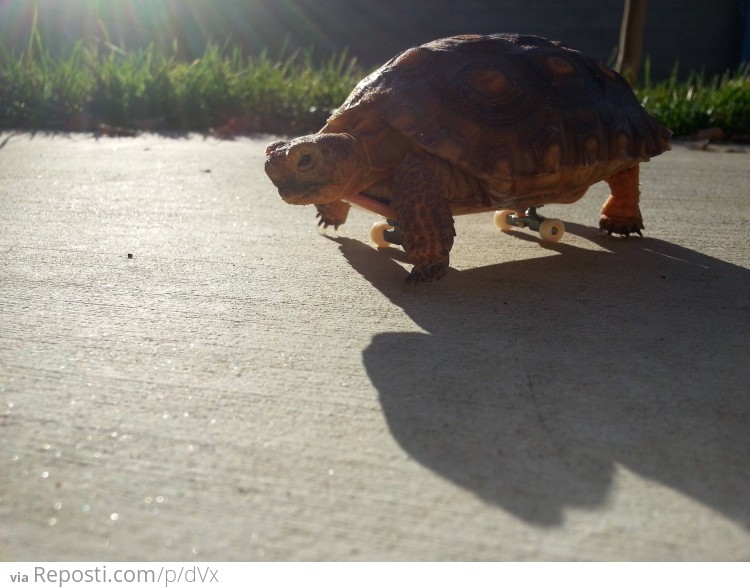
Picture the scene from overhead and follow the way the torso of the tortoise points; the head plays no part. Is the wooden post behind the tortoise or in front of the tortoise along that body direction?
behind

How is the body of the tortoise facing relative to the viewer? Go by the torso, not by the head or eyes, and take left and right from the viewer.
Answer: facing the viewer and to the left of the viewer
